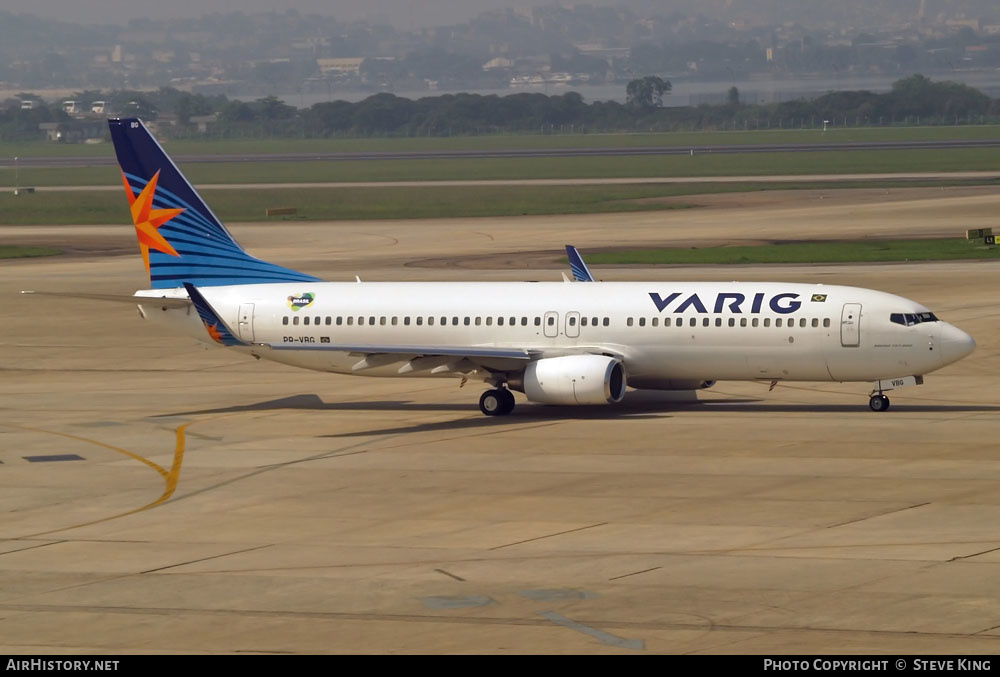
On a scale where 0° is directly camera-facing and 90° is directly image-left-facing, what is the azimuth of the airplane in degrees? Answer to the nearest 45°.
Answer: approximately 270°
